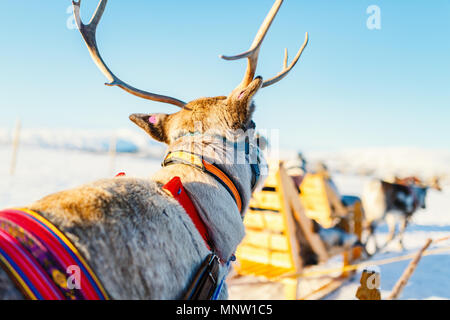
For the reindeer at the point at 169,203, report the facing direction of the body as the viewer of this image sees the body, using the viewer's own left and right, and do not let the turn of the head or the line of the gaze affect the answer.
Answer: facing away from the viewer and to the right of the viewer

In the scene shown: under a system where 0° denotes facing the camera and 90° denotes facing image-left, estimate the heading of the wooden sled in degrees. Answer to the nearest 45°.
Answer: approximately 225°

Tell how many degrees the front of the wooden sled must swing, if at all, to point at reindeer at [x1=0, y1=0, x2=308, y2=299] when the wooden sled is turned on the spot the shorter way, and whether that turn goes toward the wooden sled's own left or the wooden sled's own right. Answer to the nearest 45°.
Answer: approximately 135° to the wooden sled's own right
